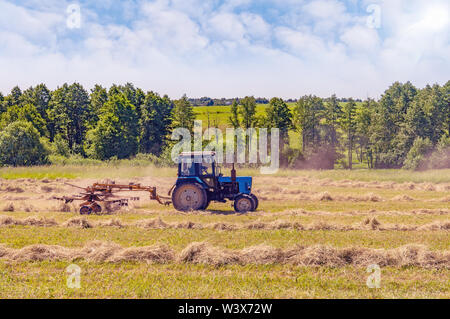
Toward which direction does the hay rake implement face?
to the viewer's right

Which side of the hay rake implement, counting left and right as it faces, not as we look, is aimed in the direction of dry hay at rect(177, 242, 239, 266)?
right

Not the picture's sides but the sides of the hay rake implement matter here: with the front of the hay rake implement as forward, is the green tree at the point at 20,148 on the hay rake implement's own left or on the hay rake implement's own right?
on the hay rake implement's own left

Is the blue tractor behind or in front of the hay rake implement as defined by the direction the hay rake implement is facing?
in front

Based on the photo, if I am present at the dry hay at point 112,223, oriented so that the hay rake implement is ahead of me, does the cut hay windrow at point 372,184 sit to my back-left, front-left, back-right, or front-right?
front-right

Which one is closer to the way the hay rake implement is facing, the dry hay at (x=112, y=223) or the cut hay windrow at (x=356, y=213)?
the cut hay windrow

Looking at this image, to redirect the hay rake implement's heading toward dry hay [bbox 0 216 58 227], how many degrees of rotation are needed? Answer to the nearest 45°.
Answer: approximately 135° to its right

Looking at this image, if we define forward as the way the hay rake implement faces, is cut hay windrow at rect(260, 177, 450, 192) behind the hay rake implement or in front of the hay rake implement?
in front

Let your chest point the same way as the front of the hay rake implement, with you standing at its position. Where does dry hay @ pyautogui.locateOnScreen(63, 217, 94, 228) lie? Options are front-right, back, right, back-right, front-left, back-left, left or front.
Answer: right

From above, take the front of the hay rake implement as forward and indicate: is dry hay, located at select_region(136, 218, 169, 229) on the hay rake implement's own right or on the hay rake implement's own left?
on the hay rake implement's own right

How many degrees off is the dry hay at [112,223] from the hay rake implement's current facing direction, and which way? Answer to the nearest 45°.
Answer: approximately 90° to its right
